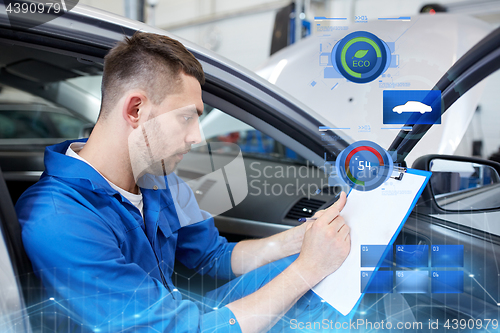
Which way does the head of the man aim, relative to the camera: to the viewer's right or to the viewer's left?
to the viewer's right

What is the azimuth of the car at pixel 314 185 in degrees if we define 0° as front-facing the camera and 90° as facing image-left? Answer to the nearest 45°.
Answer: approximately 225°
